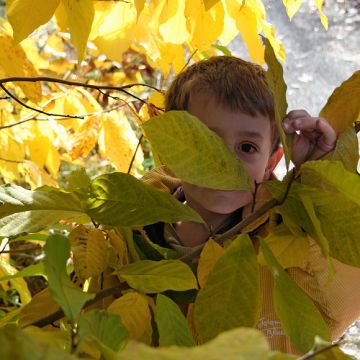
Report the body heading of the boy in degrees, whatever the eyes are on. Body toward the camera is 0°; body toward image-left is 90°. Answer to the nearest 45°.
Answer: approximately 0°

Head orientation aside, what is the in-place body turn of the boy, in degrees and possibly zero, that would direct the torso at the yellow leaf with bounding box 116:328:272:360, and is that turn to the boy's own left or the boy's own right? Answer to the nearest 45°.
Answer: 0° — they already face it

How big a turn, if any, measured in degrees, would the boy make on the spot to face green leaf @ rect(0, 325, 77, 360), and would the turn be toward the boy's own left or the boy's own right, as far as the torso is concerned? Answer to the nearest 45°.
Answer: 0° — they already face it
